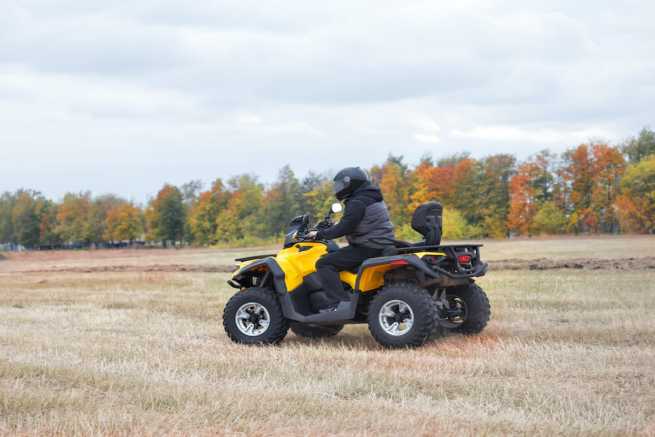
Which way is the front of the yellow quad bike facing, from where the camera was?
facing away from the viewer and to the left of the viewer

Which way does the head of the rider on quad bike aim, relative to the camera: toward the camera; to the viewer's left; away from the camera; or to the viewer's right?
to the viewer's left
